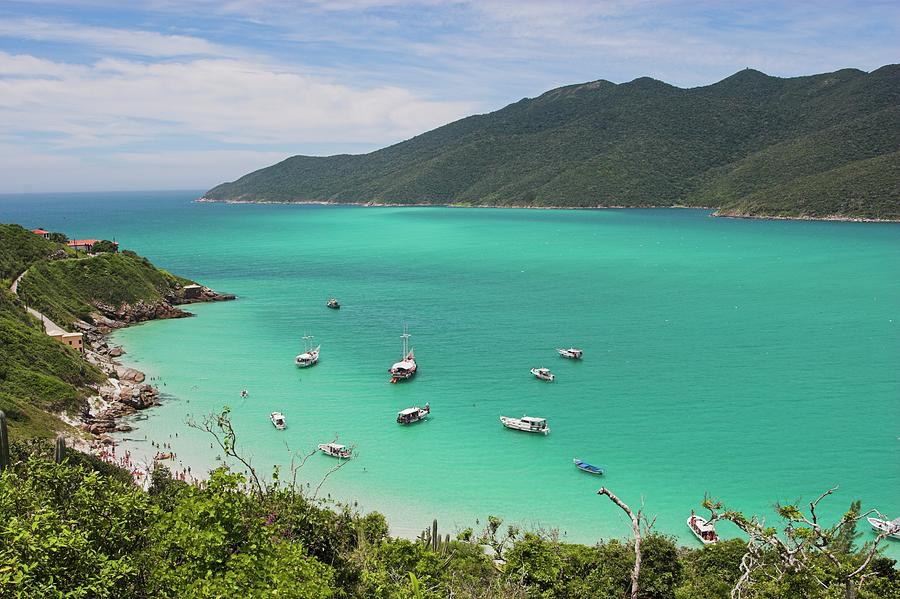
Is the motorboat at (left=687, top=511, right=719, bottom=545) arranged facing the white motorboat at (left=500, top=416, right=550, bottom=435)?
yes

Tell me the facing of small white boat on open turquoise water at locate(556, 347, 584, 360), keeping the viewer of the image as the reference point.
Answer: facing to the left of the viewer

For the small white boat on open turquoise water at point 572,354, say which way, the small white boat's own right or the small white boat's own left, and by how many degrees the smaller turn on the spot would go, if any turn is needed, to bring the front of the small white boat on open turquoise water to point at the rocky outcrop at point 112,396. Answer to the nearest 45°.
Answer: approximately 45° to the small white boat's own left

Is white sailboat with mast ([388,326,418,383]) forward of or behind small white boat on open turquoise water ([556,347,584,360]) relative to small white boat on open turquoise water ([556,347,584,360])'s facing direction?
forward

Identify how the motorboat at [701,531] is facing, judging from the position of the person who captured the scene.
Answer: facing away from the viewer and to the left of the viewer

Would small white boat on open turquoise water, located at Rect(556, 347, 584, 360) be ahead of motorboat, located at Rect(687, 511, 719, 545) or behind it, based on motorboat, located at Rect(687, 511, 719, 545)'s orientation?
ahead

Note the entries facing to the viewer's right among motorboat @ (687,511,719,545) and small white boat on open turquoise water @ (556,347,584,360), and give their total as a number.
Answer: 0

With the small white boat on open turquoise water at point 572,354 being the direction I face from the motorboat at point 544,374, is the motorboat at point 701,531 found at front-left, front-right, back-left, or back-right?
back-right

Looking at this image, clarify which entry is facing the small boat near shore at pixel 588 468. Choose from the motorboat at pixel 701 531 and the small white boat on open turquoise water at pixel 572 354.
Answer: the motorboat

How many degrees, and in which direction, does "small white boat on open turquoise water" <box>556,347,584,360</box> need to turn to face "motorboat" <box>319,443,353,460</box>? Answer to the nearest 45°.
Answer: approximately 45° to its left

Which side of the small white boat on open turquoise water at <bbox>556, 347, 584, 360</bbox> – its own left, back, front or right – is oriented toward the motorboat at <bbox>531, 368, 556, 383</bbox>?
left

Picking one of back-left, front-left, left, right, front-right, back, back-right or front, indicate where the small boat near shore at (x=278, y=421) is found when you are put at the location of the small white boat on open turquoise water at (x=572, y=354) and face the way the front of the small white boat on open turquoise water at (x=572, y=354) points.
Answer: front-left

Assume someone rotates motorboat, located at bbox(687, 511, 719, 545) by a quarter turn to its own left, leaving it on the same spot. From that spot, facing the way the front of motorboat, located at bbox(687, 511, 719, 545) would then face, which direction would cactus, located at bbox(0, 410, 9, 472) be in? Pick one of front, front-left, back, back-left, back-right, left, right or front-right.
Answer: front

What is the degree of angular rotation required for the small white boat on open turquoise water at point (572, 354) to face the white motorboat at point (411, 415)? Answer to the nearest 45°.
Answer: approximately 45° to its left

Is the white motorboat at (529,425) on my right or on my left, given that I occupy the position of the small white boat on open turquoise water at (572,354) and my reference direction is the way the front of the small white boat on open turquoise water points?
on my left

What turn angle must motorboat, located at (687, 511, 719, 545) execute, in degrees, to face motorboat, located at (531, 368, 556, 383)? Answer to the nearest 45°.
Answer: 0° — it already faces it
